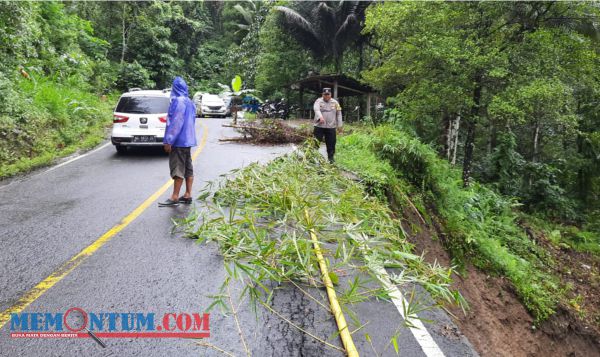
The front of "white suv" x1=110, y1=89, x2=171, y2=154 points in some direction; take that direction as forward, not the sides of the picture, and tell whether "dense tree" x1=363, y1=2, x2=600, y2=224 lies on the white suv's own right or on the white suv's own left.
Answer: on the white suv's own right

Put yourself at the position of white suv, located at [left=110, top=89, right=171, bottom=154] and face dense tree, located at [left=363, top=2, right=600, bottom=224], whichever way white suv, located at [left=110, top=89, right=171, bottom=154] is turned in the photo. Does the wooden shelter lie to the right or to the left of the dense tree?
left

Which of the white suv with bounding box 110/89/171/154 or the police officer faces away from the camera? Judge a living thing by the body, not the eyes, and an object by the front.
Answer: the white suv

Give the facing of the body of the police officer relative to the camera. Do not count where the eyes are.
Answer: toward the camera

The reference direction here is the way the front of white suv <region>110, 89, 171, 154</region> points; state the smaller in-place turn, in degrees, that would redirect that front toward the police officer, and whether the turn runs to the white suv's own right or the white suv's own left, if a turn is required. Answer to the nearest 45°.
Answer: approximately 135° to the white suv's own right

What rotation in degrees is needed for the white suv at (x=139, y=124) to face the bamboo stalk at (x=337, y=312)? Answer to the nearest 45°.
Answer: approximately 180°

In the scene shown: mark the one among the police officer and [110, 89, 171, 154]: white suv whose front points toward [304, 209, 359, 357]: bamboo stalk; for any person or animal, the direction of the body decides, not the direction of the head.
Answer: the police officer

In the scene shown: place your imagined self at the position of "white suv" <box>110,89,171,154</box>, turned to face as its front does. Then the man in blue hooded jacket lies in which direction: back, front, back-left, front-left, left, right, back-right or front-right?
back

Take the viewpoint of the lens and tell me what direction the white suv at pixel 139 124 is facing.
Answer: facing away from the viewer

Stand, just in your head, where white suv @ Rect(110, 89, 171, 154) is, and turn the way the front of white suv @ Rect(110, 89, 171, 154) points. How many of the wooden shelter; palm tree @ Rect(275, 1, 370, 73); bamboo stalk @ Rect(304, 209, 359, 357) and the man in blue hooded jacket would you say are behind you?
2

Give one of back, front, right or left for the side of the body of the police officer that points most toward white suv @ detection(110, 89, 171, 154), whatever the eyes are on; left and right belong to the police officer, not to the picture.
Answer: right

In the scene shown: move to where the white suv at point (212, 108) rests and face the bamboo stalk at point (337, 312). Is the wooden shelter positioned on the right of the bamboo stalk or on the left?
left

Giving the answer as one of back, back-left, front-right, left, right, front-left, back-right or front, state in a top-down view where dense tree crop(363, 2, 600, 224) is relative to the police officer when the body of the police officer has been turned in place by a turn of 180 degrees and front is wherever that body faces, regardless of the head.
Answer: front-right

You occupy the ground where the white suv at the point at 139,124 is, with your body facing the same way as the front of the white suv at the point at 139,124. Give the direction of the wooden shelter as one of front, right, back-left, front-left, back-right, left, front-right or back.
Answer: front-right

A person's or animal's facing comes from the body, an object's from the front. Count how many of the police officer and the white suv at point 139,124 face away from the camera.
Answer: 1

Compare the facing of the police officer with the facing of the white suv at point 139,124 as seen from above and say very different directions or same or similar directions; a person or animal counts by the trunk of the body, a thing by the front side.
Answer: very different directions

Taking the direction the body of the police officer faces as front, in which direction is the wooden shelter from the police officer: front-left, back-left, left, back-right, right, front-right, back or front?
back

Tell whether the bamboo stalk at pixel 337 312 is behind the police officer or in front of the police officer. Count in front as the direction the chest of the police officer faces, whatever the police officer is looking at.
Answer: in front
